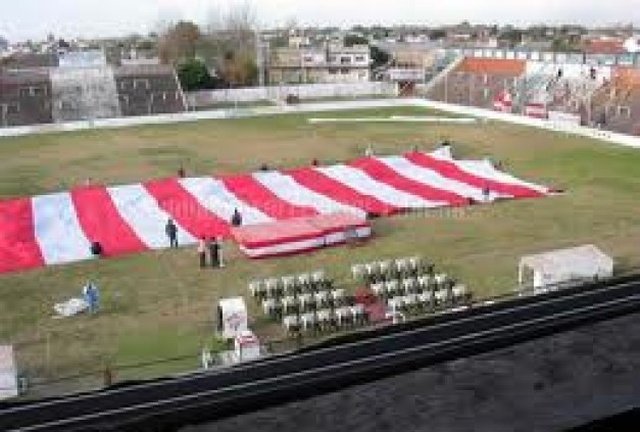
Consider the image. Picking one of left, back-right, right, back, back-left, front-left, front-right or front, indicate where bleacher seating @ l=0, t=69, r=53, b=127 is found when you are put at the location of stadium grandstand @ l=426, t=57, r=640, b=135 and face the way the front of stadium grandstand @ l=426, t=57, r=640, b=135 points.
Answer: front-right

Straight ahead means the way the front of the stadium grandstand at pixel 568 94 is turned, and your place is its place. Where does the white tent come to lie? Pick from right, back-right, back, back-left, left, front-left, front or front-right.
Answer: front-left

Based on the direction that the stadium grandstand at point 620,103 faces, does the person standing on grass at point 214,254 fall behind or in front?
in front

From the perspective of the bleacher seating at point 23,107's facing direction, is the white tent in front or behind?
in front

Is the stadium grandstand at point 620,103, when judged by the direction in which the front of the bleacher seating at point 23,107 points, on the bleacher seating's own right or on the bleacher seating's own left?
on the bleacher seating's own left

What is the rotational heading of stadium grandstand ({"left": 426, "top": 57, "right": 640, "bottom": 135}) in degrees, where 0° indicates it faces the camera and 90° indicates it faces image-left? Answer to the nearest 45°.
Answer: approximately 45°

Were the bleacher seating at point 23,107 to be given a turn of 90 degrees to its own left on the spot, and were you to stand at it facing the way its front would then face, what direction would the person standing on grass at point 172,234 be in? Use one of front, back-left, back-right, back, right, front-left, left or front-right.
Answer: right

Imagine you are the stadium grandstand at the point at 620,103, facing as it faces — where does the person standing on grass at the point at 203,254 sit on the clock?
The person standing on grass is roughly at 11 o'clock from the stadium grandstand.

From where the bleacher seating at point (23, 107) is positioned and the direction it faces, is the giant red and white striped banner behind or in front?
in front

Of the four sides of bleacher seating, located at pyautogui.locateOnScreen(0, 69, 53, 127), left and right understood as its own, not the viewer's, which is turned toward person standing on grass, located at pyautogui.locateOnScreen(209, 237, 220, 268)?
front

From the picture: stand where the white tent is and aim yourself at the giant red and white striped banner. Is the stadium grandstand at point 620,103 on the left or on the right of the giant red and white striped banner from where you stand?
right
